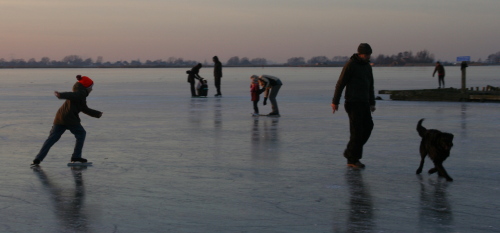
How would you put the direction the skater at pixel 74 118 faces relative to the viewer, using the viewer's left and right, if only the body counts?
facing to the right of the viewer

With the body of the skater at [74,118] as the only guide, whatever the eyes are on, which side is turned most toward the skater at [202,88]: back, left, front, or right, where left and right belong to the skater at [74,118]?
left

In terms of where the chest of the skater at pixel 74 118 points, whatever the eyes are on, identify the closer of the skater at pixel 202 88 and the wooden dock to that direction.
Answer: the wooden dock

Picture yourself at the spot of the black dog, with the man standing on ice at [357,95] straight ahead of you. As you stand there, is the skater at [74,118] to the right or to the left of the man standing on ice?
left

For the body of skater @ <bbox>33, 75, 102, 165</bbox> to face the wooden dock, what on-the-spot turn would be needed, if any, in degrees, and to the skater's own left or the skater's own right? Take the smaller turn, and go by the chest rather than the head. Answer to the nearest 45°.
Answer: approximately 45° to the skater's own left

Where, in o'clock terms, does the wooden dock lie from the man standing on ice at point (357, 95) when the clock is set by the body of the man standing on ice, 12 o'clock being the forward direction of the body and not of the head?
The wooden dock is roughly at 8 o'clock from the man standing on ice.

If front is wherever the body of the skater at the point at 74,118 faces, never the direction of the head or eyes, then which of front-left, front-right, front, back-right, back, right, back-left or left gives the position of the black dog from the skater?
front-right

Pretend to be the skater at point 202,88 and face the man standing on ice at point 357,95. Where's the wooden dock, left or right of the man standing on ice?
left
